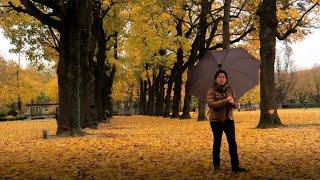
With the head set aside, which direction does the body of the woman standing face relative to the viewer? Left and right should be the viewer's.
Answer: facing the viewer and to the right of the viewer

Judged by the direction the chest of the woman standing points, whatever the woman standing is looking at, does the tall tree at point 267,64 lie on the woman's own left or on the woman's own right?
on the woman's own left
